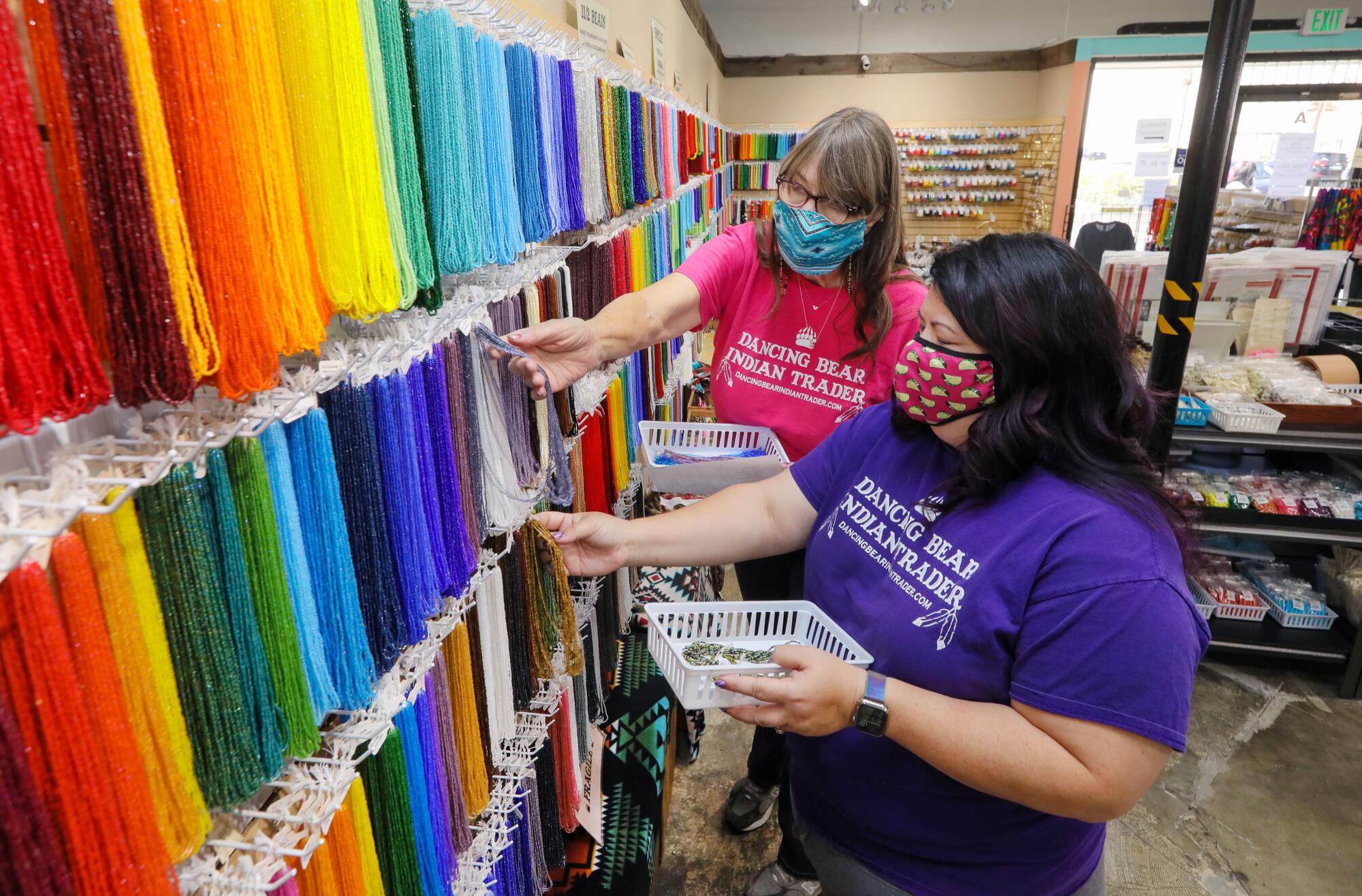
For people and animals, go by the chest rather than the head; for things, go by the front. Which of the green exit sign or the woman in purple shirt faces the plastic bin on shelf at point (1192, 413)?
the green exit sign

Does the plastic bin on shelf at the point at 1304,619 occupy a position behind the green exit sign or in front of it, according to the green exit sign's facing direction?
in front

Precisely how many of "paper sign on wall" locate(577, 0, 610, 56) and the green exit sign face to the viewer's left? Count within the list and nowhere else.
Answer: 0

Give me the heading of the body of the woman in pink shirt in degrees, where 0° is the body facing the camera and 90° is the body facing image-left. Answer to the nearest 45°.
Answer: approximately 45°

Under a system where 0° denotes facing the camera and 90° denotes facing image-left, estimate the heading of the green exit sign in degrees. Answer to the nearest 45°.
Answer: approximately 0°

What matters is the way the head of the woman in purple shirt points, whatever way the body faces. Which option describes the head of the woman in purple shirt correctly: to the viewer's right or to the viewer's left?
to the viewer's left

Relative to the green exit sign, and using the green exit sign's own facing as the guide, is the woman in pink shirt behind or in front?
in front

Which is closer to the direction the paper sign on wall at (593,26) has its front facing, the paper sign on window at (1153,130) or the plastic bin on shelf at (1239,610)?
the plastic bin on shelf

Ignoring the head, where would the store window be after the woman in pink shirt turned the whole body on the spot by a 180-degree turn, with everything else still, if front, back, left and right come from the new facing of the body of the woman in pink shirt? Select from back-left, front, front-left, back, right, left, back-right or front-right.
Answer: front

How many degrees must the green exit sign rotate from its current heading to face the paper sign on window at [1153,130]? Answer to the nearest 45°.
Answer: approximately 90° to its right
